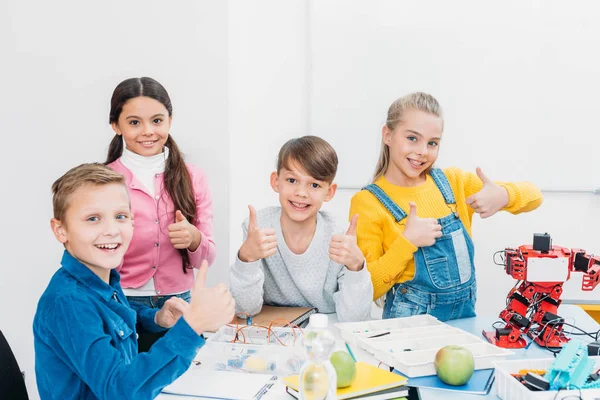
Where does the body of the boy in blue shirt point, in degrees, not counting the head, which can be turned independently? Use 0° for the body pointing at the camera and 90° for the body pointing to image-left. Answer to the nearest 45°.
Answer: approximately 315°

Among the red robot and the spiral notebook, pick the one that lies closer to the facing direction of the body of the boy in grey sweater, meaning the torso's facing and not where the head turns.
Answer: the spiral notebook

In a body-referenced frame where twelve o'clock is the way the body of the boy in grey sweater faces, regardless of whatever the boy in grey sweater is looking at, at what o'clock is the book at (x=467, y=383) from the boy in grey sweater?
The book is roughly at 11 o'clock from the boy in grey sweater.

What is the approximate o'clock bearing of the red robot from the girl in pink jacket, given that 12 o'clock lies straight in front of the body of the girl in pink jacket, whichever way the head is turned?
The red robot is roughly at 10 o'clock from the girl in pink jacket.

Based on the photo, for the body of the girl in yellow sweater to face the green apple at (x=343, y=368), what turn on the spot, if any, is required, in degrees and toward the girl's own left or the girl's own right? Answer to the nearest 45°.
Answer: approximately 45° to the girl's own right

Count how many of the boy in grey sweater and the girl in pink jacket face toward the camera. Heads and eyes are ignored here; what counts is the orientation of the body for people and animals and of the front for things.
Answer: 2
